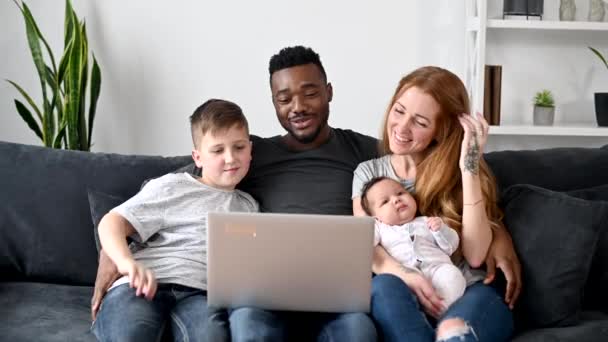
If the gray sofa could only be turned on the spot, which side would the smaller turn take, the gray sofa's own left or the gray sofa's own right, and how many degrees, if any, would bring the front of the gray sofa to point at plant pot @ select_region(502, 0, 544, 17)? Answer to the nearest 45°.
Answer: approximately 135° to the gray sofa's own left

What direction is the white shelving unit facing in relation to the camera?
toward the camera

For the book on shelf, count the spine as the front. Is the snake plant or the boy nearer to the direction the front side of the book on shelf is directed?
the boy

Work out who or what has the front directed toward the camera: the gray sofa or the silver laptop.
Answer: the gray sofa

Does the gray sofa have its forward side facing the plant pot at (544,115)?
no

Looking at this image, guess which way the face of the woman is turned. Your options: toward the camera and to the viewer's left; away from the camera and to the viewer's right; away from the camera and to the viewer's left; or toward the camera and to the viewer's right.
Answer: toward the camera and to the viewer's left

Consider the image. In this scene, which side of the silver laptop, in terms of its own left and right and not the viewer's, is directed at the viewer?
back

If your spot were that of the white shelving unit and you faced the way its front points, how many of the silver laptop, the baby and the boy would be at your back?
0

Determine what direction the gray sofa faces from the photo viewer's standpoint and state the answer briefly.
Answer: facing the viewer

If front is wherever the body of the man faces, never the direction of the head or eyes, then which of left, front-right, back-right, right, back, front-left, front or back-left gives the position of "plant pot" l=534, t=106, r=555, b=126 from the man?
back-left

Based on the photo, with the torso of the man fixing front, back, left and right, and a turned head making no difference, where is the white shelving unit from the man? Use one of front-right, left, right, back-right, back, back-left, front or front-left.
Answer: back-left

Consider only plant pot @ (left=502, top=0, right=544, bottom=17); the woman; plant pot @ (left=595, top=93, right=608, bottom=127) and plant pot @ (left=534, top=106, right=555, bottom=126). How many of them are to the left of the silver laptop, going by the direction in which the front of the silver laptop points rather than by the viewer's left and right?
0

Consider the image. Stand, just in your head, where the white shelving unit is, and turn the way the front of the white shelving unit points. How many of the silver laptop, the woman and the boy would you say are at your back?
0

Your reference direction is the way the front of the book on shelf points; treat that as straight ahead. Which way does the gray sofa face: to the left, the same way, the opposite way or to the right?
the same way

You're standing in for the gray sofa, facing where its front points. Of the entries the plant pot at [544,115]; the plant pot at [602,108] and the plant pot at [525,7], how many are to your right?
0

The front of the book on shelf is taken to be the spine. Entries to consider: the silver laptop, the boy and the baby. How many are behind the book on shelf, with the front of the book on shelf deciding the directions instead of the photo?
0

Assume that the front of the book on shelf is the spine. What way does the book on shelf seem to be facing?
toward the camera

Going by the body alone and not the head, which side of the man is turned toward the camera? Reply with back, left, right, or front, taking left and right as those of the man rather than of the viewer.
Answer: front
